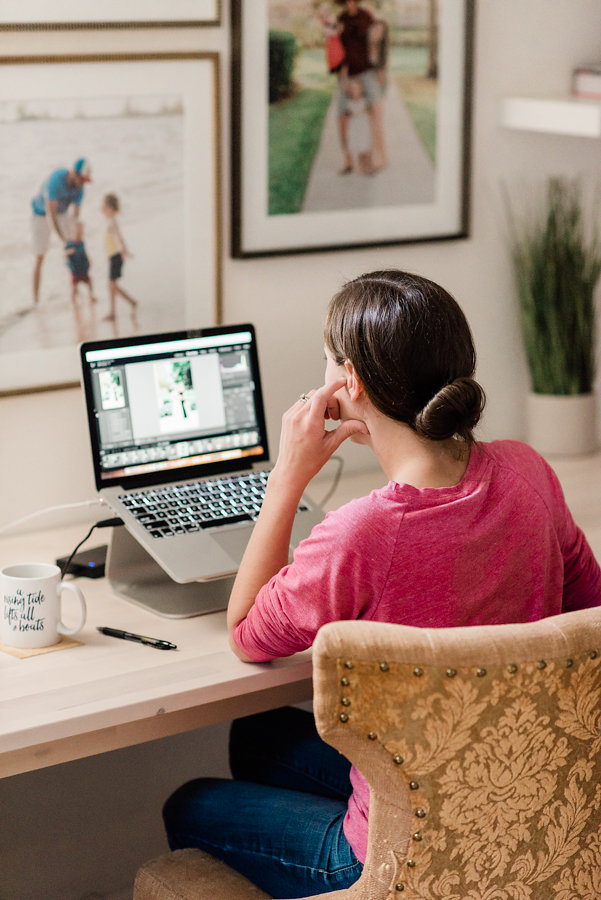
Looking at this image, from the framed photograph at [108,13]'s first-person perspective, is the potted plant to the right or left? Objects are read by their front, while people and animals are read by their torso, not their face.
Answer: on its left

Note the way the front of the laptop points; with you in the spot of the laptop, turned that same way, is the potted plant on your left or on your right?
on your left

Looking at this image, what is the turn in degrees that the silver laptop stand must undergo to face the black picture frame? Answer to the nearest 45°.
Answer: approximately 90° to its left

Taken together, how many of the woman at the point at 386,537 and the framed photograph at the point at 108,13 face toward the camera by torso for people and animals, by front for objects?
1

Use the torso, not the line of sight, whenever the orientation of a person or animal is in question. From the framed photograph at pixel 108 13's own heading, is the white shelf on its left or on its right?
on its left

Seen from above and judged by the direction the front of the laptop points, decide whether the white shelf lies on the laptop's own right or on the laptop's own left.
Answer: on the laptop's own left

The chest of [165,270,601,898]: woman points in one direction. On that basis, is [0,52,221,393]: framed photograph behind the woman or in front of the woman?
in front

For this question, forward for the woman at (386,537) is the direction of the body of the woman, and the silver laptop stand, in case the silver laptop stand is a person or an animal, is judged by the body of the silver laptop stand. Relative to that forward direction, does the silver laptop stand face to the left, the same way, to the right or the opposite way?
the opposite way

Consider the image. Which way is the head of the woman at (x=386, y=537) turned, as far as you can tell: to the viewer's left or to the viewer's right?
to the viewer's left

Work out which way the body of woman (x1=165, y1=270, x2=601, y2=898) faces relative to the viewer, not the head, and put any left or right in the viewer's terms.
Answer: facing away from the viewer and to the left of the viewer
